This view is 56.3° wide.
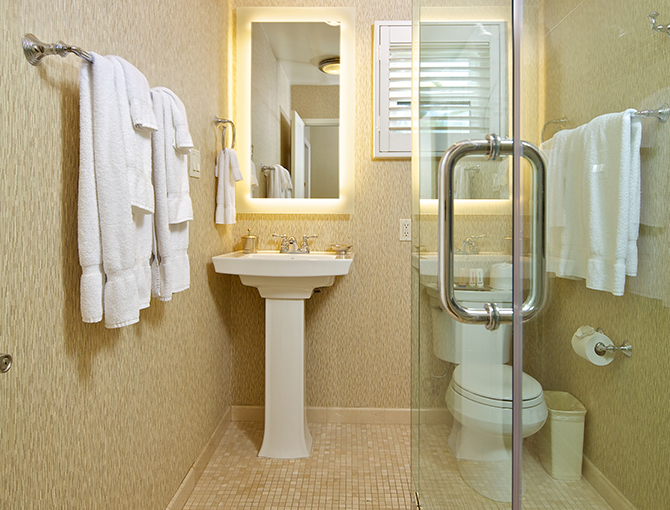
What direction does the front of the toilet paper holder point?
to the viewer's left

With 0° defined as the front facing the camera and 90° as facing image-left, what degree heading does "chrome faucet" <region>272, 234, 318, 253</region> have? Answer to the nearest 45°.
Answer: approximately 0°

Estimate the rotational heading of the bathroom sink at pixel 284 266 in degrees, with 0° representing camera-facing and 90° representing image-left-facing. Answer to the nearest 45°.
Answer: approximately 0°
